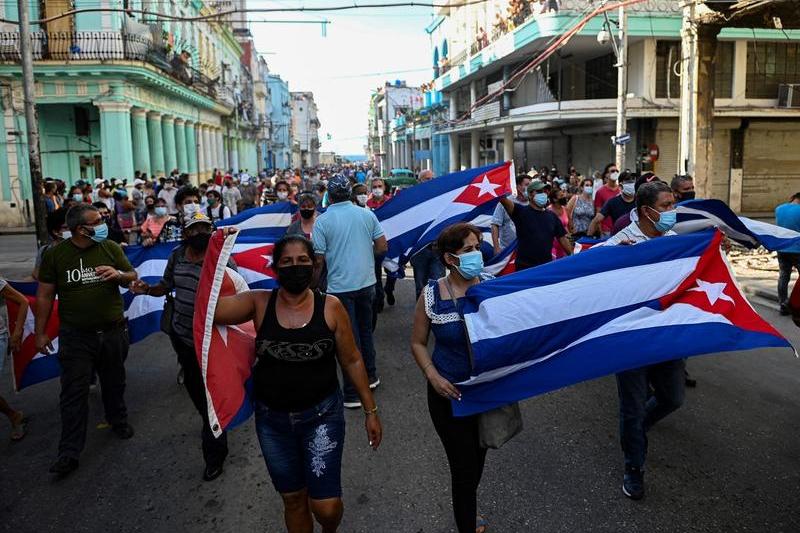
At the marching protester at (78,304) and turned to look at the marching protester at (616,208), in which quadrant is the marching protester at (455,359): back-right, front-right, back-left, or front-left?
front-right

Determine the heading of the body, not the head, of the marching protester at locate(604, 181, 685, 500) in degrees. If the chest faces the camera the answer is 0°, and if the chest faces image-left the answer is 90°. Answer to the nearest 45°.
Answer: approximately 315°

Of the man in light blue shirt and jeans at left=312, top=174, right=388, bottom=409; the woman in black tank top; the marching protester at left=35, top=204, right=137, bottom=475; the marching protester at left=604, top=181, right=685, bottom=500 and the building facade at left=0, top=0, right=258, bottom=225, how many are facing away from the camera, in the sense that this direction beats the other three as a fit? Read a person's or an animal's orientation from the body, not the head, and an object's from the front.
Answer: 1

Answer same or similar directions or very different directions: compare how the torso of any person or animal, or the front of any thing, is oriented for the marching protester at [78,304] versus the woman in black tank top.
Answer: same or similar directions

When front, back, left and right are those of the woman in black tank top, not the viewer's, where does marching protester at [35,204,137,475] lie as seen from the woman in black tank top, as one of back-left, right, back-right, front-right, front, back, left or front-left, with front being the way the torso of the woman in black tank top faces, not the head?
back-right

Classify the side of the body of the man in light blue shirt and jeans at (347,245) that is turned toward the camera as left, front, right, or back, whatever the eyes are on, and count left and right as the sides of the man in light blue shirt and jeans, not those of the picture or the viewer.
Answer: back

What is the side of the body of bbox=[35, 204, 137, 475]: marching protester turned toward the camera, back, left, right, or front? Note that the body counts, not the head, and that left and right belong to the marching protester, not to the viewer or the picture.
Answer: front

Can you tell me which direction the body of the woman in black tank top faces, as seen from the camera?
toward the camera

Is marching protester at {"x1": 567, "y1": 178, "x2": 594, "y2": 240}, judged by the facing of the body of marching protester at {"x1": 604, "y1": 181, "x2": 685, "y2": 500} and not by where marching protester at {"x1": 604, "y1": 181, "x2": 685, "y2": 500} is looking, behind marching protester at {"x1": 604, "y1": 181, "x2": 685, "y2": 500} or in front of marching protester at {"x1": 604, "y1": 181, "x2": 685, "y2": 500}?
behind

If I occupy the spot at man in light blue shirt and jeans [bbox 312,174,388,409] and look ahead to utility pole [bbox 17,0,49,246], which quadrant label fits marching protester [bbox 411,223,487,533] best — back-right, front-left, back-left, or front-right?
back-left

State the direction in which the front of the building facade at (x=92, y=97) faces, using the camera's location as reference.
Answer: facing the viewer and to the right of the viewer

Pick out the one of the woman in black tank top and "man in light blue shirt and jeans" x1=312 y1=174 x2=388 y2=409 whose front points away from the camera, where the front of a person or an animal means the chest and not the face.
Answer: the man in light blue shirt and jeans

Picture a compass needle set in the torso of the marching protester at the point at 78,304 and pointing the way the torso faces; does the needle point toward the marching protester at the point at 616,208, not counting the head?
no

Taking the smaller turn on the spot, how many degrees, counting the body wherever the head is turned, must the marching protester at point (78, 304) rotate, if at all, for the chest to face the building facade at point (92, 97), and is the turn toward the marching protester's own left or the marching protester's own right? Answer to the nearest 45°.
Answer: approximately 180°

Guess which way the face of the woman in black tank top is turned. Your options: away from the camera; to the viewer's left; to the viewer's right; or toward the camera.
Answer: toward the camera

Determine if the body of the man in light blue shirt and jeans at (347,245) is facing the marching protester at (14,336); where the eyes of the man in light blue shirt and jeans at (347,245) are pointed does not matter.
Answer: no

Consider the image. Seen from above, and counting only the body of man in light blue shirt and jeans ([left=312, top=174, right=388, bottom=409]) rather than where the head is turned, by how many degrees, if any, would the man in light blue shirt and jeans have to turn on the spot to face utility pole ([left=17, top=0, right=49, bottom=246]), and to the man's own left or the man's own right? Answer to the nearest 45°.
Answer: approximately 45° to the man's own left

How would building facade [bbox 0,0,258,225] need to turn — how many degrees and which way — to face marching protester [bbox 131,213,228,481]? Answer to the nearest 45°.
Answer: approximately 45° to its right

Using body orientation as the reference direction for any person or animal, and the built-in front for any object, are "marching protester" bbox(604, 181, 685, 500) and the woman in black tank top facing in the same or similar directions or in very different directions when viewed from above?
same or similar directions

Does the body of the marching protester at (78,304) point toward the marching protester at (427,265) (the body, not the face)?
no
